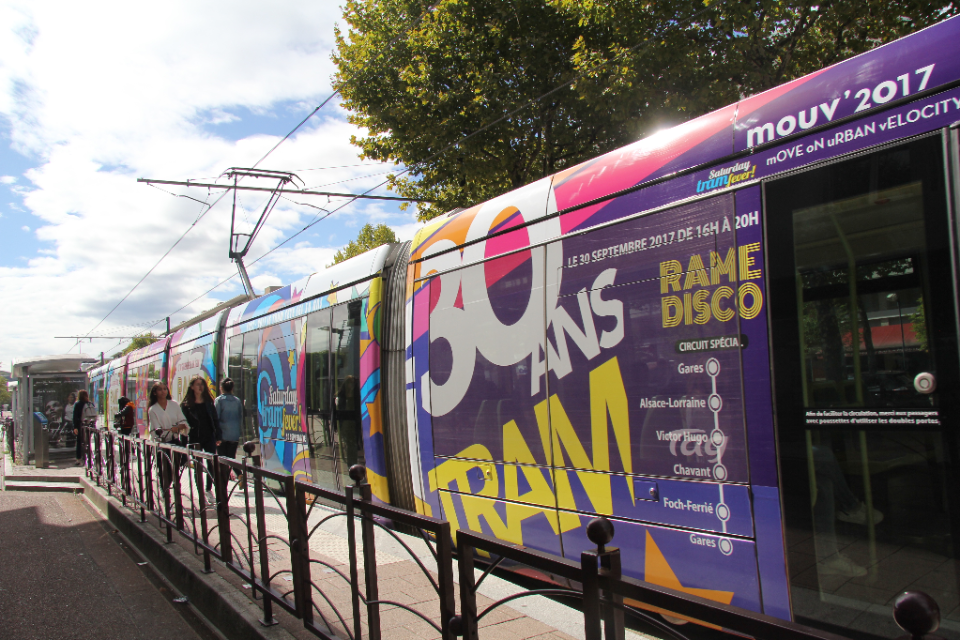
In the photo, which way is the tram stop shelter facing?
to the viewer's right

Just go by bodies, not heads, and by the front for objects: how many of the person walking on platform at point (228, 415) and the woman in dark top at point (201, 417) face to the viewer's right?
0

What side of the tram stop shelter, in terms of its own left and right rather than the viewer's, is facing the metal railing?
right

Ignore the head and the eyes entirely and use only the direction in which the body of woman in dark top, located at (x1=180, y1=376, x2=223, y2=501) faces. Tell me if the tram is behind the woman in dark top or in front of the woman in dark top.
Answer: in front

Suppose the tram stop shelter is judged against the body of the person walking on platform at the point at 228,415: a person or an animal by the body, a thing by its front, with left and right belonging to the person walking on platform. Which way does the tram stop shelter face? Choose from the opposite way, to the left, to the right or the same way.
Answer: to the right

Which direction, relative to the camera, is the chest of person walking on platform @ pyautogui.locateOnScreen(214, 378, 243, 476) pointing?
away from the camera
